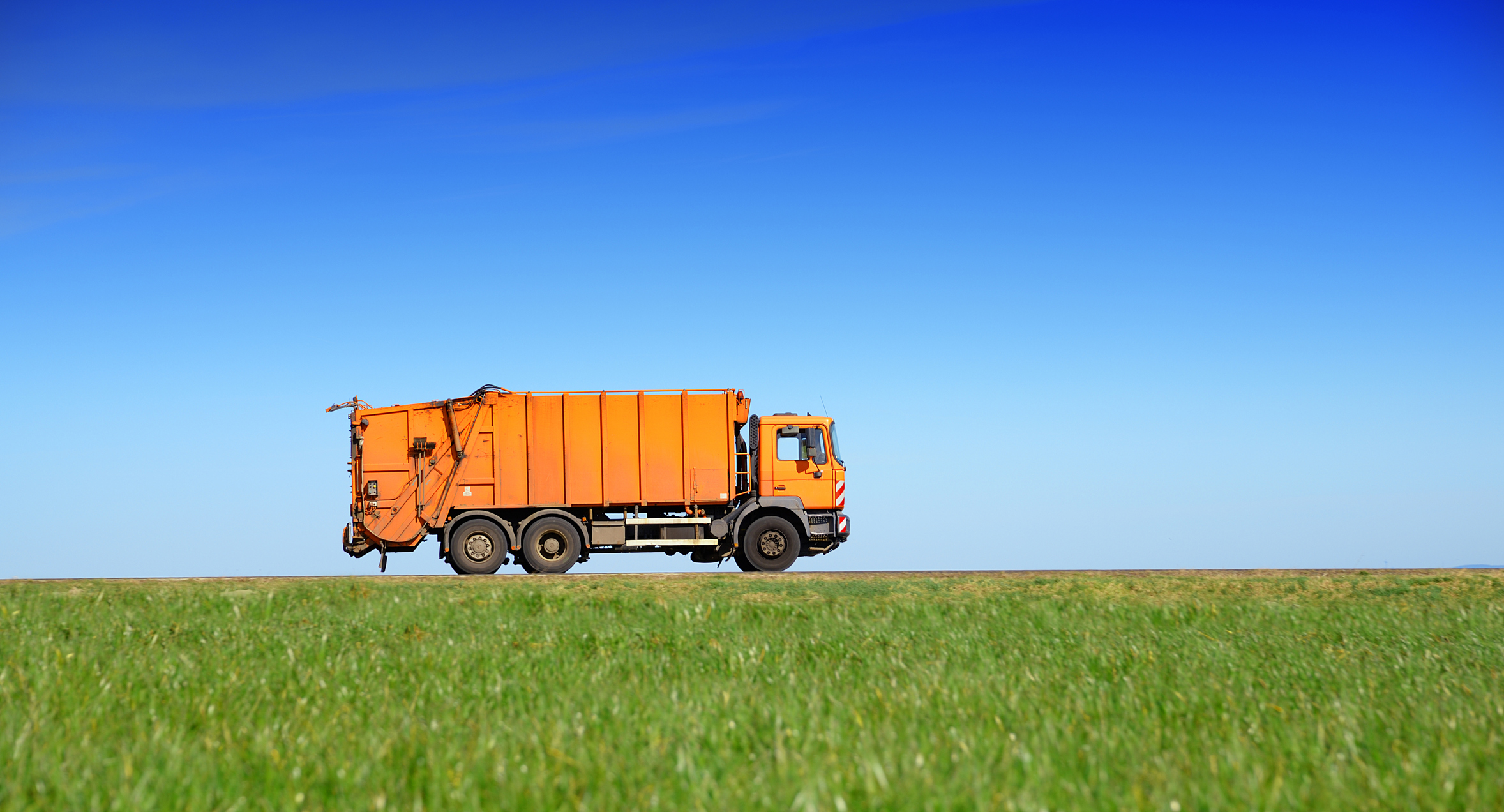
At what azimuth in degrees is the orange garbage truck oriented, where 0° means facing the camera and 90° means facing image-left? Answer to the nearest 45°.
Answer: approximately 270°
